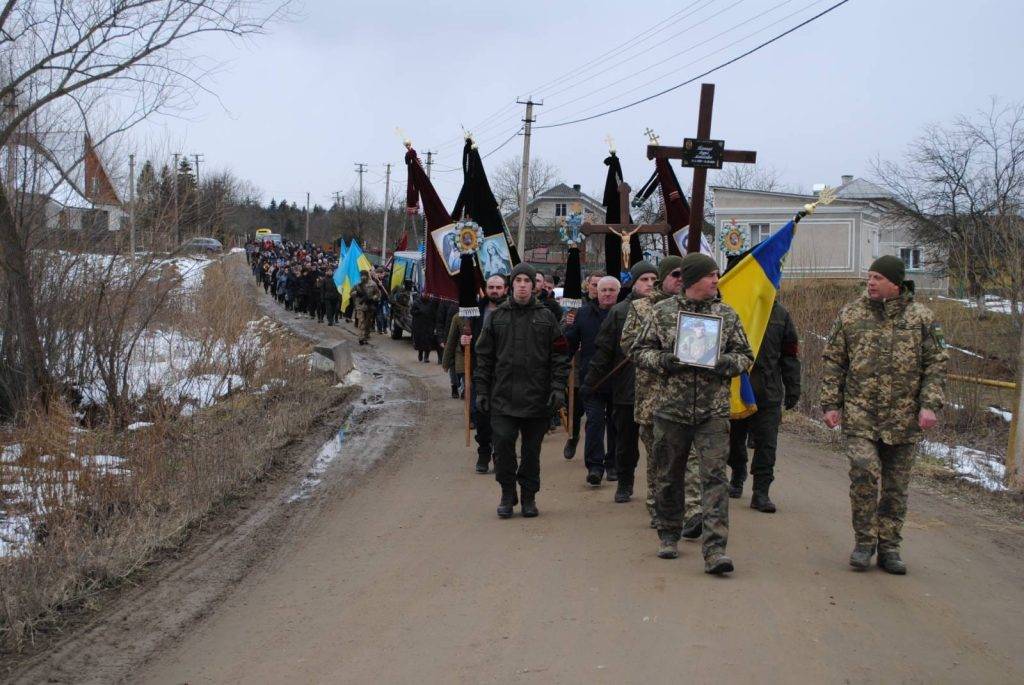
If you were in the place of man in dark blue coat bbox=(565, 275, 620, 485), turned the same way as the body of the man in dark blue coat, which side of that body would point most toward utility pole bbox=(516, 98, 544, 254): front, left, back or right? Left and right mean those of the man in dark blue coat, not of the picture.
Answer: back

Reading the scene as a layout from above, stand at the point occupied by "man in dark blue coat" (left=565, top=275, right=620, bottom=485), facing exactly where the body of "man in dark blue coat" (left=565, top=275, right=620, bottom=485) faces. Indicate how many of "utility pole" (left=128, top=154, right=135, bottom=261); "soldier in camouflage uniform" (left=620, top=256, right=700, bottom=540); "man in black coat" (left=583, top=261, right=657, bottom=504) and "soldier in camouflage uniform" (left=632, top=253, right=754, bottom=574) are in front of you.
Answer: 3

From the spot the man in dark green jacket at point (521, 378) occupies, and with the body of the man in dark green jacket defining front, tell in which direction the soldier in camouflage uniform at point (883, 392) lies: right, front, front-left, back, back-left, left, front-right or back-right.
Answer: front-left

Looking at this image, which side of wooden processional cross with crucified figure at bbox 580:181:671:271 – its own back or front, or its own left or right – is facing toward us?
front

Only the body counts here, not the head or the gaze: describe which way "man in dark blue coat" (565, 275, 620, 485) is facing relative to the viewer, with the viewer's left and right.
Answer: facing the viewer

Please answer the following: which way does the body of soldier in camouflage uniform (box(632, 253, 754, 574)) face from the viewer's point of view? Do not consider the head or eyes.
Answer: toward the camera

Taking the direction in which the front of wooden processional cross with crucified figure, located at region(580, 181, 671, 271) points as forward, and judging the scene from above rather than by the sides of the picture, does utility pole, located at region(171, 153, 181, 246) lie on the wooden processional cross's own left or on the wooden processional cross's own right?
on the wooden processional cross's own right

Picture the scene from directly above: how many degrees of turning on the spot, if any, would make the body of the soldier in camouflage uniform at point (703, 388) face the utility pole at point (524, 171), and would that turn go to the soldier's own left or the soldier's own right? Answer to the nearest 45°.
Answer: approximately 180°

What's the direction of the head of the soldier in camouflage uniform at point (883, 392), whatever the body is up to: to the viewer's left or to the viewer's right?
to the viewer's left

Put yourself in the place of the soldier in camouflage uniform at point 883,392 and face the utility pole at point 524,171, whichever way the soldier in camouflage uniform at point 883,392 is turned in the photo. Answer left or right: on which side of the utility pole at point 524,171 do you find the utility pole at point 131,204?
left

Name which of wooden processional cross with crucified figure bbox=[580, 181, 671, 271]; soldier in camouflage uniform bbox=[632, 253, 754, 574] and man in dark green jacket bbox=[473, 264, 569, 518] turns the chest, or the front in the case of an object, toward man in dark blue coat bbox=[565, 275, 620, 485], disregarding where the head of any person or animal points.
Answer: the wooden processional cross with crucified figure
